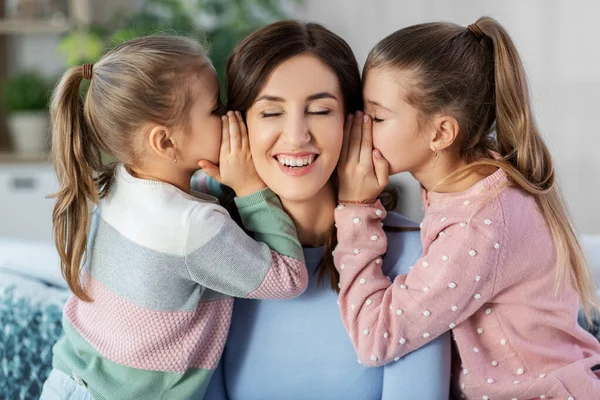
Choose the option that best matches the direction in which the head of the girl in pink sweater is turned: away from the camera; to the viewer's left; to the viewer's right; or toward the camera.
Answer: to the viewer's left

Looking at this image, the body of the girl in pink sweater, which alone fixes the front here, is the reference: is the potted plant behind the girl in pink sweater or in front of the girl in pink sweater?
in front

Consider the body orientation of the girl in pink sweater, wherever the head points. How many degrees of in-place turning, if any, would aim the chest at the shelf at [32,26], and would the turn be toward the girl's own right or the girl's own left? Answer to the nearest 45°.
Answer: approximately 45° to the girl's own right

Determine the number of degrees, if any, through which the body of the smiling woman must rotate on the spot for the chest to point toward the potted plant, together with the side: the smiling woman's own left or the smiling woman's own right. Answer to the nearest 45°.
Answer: approximately 135° to the smiling woman's own right

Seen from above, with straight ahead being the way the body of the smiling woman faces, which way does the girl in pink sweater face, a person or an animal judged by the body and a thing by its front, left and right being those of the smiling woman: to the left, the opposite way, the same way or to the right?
to the right

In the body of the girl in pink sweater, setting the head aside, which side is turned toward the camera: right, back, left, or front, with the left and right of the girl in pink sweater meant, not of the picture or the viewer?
left

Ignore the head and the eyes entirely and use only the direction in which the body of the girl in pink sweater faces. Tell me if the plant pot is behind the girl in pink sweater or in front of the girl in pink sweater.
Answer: in front

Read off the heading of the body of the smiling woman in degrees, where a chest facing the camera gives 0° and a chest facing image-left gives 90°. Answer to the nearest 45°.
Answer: approximately 0°

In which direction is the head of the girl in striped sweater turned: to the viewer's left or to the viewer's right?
to the viewer's right

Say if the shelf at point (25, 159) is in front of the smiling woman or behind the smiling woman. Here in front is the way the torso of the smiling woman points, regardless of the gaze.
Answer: behind
